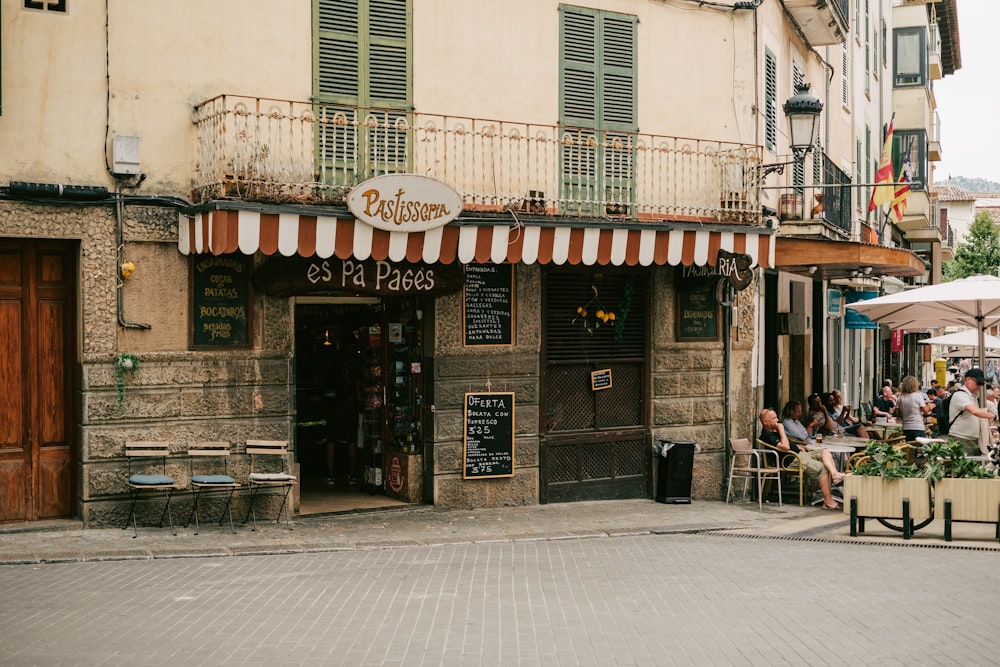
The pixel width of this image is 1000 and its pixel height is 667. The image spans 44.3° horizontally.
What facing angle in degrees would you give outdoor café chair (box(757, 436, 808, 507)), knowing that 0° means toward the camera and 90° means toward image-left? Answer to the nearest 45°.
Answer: approximately 270°

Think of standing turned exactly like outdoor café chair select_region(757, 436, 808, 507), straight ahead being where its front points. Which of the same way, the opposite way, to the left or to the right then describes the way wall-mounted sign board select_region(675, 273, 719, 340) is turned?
to the right

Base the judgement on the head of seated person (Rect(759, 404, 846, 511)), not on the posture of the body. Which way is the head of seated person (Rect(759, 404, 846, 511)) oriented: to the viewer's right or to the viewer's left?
to the viewer's right

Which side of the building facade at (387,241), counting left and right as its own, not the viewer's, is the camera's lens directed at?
front

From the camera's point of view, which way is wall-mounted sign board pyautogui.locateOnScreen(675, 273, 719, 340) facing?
toward the camera

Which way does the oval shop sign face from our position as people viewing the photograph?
facing the viewer

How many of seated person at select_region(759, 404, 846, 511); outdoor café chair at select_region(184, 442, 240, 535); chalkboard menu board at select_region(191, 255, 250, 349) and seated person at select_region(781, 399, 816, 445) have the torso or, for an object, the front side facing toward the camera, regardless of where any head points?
2

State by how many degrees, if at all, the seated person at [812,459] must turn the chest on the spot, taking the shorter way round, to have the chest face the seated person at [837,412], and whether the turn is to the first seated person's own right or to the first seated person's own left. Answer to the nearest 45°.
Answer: approximately 90° to the first seated person's own left

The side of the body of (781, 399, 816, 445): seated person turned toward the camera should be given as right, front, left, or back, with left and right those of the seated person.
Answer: right

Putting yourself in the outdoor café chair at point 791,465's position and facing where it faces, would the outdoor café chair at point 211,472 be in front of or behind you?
behind

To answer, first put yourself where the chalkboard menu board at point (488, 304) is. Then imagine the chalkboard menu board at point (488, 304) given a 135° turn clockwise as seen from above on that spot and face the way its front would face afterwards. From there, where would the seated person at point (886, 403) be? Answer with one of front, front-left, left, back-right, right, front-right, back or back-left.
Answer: right

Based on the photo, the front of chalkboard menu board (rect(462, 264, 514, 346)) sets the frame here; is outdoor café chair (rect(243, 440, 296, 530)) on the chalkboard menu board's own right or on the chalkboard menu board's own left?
on the chalkboard menu board's own right
